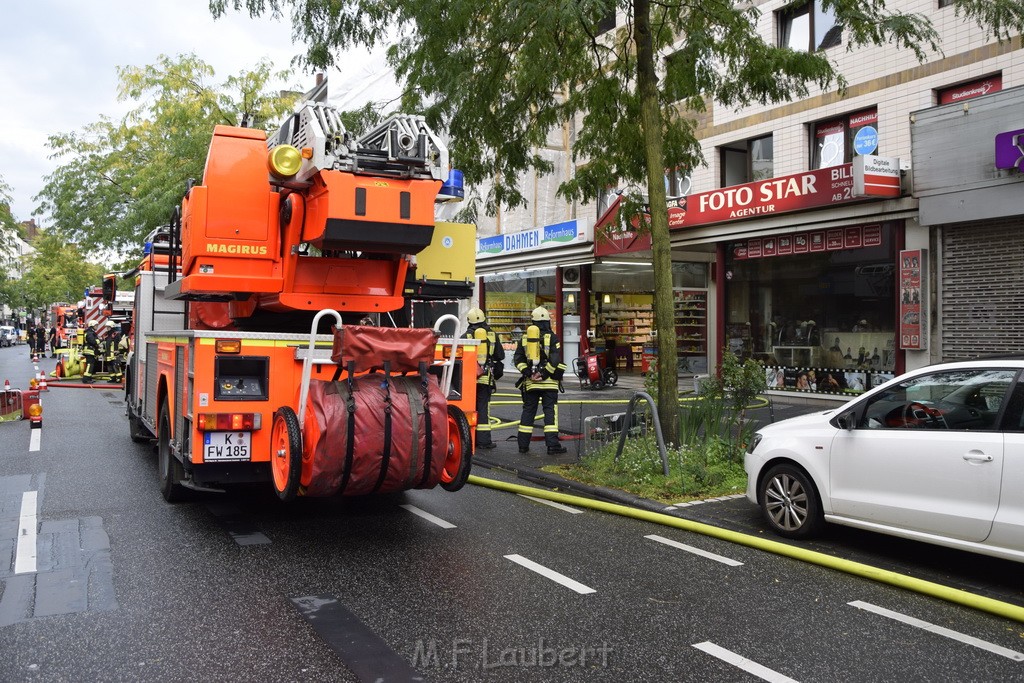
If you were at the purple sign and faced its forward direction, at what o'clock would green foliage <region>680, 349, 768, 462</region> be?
The green foliage is roughly at 1 o'clock from the purple sign.

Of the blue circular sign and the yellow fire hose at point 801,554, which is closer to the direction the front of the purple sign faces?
the yellow fire hose

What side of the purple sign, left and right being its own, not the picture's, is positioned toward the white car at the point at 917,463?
front

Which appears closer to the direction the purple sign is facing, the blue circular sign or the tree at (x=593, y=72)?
the tree

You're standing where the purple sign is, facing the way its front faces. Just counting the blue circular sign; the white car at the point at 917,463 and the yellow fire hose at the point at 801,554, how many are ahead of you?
2

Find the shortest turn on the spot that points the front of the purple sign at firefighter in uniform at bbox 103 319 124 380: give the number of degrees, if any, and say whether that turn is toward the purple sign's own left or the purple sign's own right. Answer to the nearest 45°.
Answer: approximately 90° to the purple sign's own right

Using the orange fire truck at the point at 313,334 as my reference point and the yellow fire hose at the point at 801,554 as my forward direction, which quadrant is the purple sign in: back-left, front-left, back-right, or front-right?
front-left

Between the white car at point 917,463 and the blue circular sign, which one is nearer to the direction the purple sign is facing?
the white car

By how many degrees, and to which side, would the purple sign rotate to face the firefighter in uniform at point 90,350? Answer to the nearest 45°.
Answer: approximately 90° to its right

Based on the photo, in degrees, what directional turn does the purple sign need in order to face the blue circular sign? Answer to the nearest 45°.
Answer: approximately 135° to its right

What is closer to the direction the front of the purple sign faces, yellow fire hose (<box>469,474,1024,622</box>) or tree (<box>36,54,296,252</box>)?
the yellow fire hose

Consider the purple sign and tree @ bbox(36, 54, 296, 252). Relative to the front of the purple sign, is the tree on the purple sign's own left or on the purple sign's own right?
on the purple sign's own right

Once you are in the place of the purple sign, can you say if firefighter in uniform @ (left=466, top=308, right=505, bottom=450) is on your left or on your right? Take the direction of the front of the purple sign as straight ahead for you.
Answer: on your right

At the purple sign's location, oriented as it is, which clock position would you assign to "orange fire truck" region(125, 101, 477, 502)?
The orange fire truck is roughly at 1 o'clock from the purple sign.

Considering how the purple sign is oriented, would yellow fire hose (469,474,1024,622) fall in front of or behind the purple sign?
in front

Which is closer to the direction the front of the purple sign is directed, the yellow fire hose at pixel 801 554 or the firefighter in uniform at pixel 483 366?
the yellow fire hose
